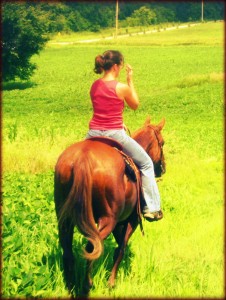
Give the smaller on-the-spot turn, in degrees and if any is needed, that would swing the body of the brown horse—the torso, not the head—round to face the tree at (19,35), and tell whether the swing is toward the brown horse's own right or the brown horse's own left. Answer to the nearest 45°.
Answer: approximately 45° to the brown horse's own left

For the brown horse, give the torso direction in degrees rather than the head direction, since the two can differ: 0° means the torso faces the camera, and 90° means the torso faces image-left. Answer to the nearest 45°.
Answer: approximately 225°
